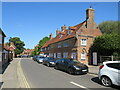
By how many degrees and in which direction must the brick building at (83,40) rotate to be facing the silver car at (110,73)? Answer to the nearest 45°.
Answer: approximately 45° to its left

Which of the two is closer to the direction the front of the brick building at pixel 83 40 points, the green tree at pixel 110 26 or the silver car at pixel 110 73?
the silver car

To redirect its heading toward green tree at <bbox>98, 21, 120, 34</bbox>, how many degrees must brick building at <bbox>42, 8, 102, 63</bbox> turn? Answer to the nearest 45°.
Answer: approximately 180°

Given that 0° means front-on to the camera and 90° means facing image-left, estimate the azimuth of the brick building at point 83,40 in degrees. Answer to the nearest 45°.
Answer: approximately 45°
